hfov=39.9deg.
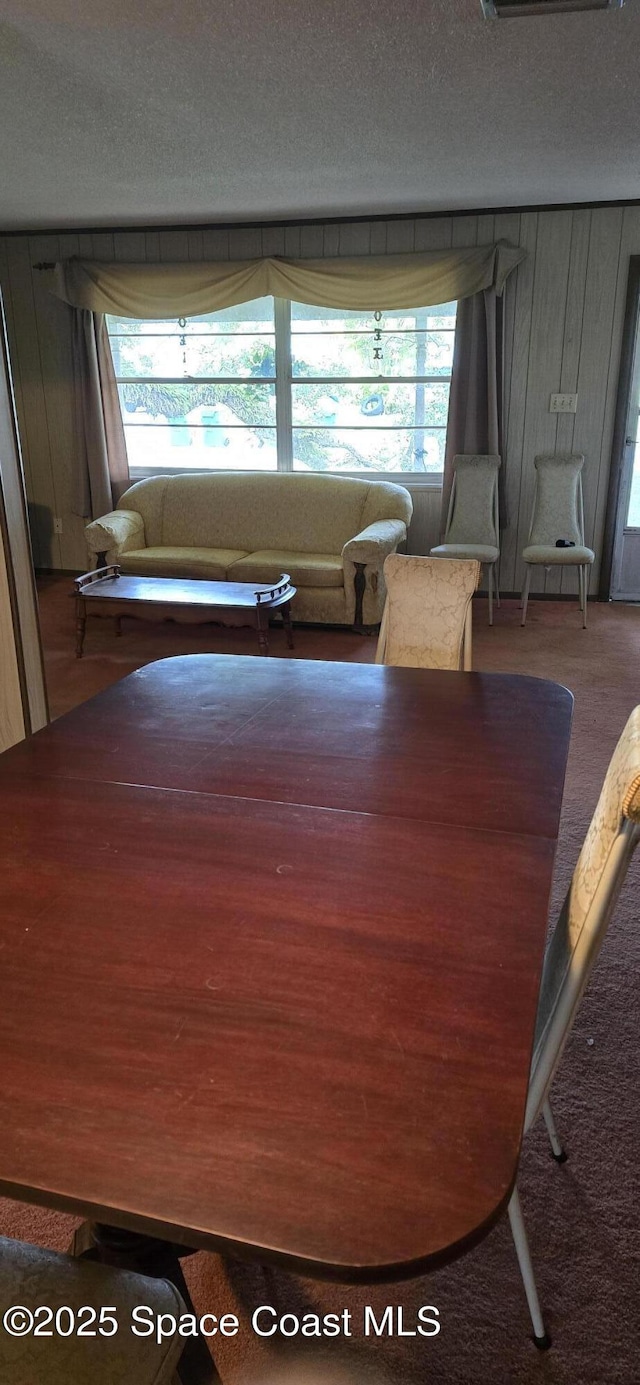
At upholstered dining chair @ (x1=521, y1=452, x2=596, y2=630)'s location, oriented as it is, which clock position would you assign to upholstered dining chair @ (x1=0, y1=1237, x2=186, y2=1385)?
upholstered dining chair @ (x1=0, y1=1237, x2=186, y2=1385) is roughly at 12 o'clock from upholstered dining chair @ (x1=521, y1=452, x2=596, y2=630).

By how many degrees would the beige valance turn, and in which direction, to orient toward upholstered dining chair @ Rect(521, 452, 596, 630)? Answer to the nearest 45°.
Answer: approximately 45° to its left

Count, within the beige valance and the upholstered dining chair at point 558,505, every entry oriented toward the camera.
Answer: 2

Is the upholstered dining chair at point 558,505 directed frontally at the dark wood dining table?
yes

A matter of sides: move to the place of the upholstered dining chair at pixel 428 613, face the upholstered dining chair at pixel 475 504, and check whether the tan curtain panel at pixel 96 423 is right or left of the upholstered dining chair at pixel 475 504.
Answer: left

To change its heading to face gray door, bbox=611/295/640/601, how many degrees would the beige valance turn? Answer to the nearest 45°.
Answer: approximately 90° to its left

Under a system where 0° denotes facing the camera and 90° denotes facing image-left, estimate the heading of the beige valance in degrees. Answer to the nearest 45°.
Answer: approximately 0°
